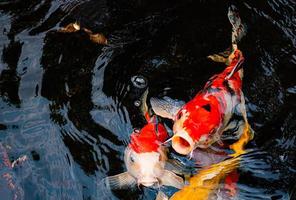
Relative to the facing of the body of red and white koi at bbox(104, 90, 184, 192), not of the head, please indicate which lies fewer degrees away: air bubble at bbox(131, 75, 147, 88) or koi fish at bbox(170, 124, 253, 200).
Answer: the koi fish

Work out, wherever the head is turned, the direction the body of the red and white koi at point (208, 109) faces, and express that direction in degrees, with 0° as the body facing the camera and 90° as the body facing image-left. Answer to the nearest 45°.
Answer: approximately 45°

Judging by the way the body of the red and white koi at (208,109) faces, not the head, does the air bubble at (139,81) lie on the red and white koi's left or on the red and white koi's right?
on the red and white koi's right

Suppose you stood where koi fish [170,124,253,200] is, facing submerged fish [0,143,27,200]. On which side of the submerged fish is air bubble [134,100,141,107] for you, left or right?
right

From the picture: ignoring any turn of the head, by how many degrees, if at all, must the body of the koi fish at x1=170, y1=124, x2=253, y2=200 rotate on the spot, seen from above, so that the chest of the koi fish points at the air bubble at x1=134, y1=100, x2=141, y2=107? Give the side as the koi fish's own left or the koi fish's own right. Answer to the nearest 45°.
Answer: approximately 90° to the koi fish's own right

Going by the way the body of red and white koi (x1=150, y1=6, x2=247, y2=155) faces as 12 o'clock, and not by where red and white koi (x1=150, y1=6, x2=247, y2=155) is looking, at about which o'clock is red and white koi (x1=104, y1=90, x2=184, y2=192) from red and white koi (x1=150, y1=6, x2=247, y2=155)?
red and white koi (x1=104, y1=90, x2=184, y2=192) is roughly at 12 o'clock from red and white koi (x1=150, y1=6, x2=247, y2=155).
